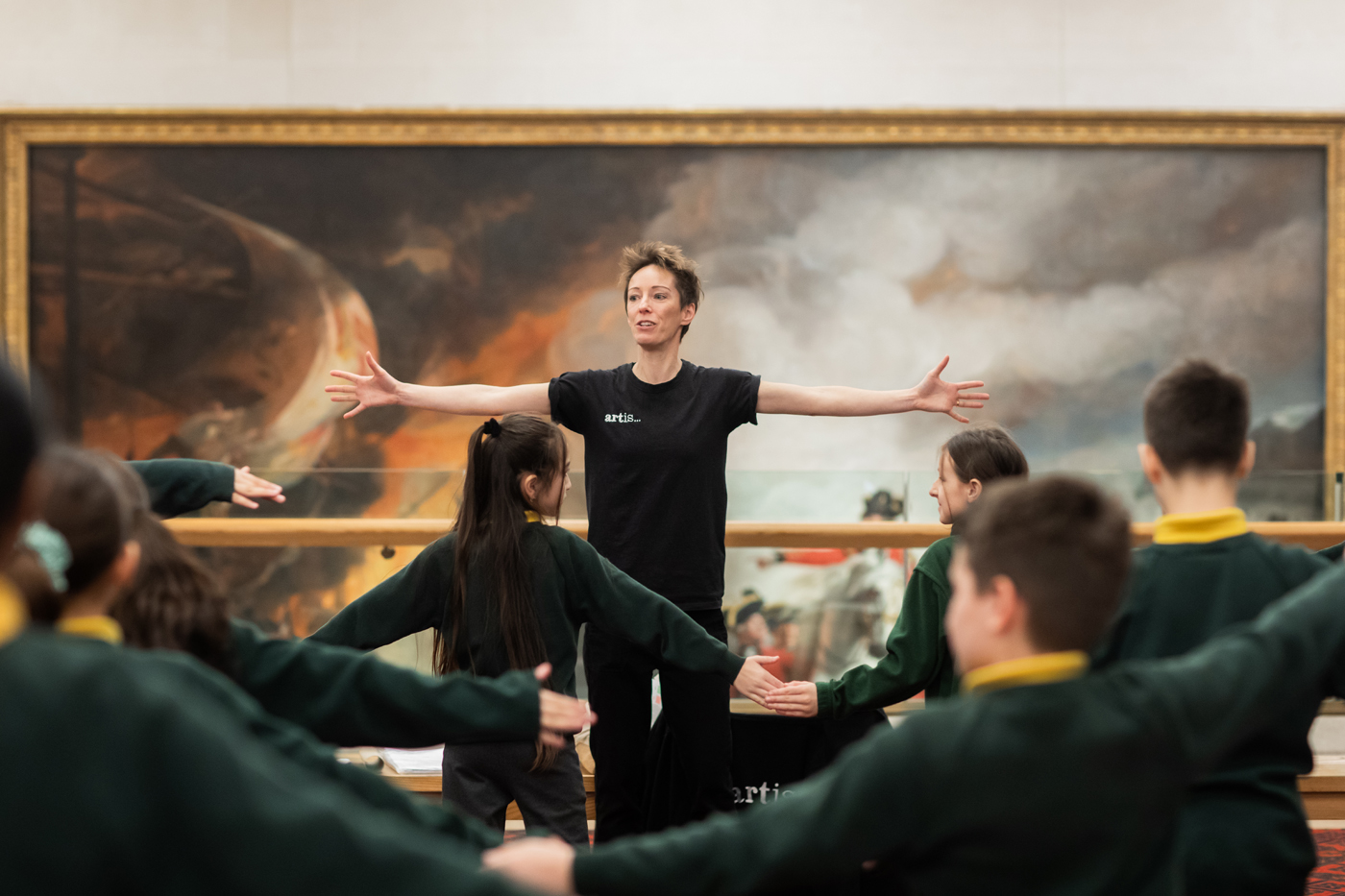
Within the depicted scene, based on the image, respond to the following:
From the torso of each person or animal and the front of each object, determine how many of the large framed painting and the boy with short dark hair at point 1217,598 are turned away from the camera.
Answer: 1

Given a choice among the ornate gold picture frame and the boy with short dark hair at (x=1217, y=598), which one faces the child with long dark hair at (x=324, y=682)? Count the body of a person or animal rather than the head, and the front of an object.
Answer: the ornate gold picture frame

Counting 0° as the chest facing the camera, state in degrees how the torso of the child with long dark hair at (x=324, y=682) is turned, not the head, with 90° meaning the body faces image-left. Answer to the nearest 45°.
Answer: approximately 225°

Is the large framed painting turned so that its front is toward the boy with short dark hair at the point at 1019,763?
yes

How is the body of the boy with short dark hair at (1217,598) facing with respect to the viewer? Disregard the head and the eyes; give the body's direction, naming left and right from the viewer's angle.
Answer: facing away from the viewer

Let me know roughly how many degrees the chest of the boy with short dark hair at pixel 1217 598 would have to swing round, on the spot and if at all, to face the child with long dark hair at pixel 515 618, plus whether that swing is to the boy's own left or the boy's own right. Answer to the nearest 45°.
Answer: approximately 90° to the boy's own left

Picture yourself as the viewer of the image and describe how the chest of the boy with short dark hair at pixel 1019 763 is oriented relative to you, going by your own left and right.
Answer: facing away from the viewer and to the left of the viewer

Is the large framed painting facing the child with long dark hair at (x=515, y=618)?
yes
